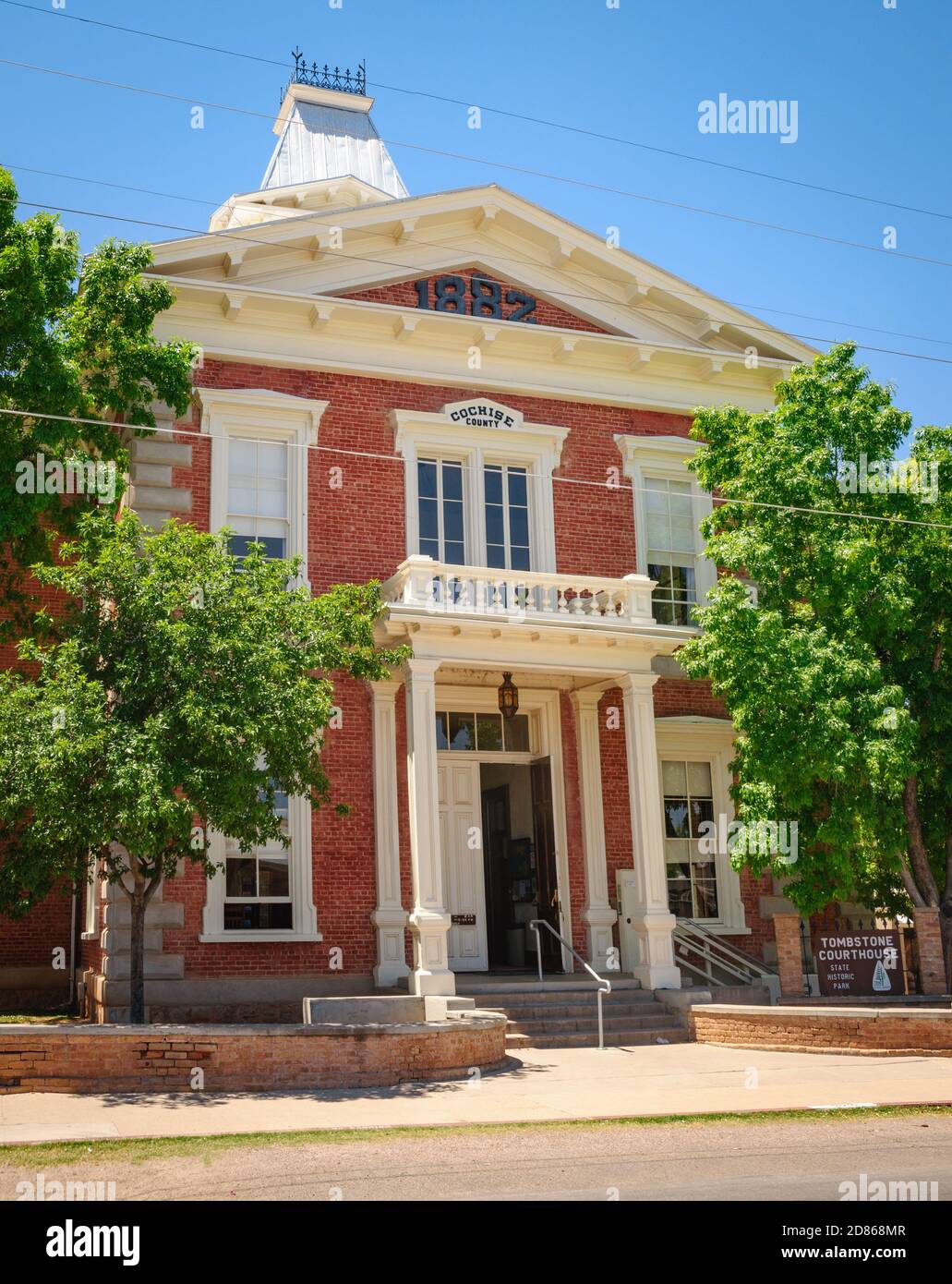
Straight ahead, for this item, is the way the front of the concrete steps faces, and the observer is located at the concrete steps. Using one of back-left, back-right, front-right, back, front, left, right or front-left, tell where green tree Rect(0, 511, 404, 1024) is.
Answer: front-right

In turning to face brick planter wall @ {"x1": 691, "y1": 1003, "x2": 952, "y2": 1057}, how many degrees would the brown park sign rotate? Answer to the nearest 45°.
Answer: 0° — it already faces it

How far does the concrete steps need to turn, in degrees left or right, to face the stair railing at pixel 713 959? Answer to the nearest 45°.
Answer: approximately 135° to its left

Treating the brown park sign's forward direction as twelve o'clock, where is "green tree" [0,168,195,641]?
The green tree is roughly at 2 o'clock from the brown park sign.

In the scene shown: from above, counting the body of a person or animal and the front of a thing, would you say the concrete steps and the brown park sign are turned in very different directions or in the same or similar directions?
same or similar directions

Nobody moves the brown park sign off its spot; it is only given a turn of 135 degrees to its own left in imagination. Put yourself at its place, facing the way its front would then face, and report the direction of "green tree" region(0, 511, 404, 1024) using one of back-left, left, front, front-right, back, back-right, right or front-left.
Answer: back

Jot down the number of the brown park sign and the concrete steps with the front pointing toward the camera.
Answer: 2

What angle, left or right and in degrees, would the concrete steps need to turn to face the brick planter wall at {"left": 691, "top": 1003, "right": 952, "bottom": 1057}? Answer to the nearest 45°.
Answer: approximately 45° to its left

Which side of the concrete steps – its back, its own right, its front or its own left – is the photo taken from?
front

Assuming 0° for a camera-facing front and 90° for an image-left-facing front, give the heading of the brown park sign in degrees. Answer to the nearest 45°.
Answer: approximately 0°
